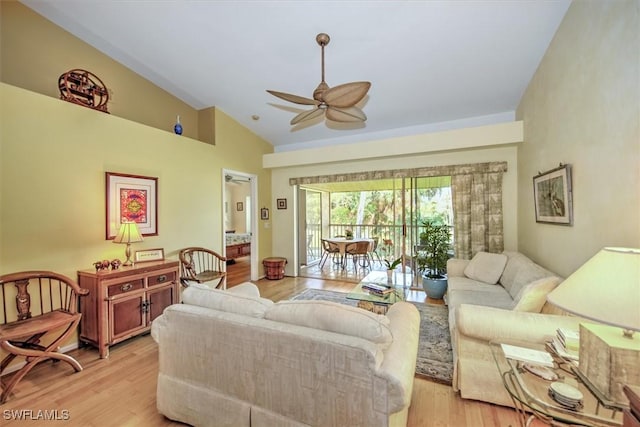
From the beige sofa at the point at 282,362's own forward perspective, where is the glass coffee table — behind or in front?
in front

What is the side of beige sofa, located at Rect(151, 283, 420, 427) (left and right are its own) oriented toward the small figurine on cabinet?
left

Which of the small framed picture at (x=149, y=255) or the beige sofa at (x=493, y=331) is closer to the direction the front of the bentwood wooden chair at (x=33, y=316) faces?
the beige sofa

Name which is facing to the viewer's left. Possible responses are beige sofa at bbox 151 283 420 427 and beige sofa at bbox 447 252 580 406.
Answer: beige sofa at bbox 447 252 580 406

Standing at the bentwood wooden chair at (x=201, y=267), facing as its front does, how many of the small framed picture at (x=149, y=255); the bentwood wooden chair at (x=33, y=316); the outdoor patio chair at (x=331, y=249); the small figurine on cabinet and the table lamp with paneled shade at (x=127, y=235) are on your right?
4

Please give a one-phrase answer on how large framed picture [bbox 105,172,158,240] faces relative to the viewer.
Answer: facing the viewer and to the right of the viewer

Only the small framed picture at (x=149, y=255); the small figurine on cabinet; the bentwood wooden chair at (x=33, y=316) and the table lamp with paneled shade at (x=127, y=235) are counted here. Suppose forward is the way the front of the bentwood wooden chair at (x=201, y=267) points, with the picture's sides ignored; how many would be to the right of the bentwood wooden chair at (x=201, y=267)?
4

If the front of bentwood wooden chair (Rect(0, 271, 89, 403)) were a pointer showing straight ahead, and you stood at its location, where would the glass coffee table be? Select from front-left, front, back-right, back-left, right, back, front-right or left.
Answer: front

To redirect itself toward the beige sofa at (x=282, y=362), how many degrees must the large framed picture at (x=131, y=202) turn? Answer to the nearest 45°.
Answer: approximately 45° to its right

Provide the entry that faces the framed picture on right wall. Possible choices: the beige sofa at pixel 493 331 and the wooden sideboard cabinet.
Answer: the wooden sideboard cabinet

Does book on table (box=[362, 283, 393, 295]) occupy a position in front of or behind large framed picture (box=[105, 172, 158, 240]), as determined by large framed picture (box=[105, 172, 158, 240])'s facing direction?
in front

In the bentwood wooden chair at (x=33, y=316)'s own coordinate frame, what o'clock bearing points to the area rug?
The area rug is roughly at 12 o'clock from the bentwood wooden chair.

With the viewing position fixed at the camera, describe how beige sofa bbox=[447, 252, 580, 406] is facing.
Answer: facing to the left of the viewer

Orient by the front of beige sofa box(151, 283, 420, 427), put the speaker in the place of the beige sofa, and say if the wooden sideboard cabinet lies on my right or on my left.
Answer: on my left
